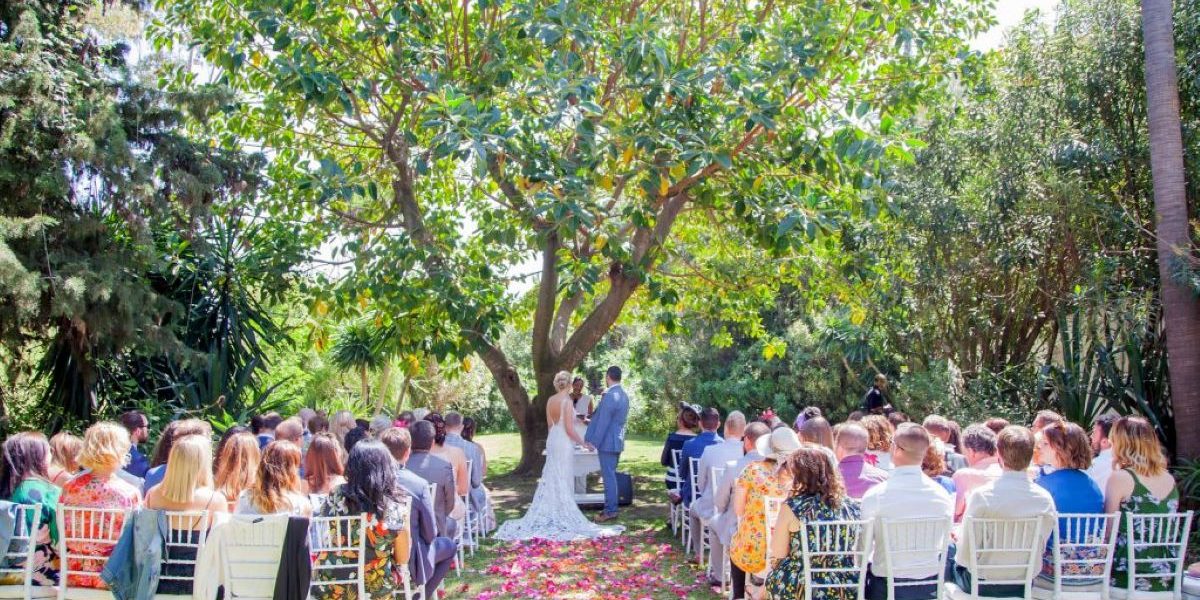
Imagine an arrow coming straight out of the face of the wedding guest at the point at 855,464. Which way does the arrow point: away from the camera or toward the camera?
away from the camera

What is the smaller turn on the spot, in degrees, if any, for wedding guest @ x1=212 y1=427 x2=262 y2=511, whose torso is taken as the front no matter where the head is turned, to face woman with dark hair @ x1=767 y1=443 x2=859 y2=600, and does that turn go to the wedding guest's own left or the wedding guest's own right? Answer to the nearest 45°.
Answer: approximately 135° to the wedding guest's own right

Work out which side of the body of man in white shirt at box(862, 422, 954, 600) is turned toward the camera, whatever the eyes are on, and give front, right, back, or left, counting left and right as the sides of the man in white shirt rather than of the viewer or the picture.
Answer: back

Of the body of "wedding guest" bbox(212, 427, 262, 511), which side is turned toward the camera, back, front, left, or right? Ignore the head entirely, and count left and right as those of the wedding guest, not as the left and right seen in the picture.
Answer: back

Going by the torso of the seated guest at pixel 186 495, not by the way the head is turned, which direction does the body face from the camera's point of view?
away from the camera

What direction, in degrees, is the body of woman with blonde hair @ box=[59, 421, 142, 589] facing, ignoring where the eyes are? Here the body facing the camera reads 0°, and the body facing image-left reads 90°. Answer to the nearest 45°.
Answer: approximately 180°

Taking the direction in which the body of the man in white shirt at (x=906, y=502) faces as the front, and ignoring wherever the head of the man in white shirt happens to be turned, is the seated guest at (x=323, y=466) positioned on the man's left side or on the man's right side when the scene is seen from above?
on the man's left side

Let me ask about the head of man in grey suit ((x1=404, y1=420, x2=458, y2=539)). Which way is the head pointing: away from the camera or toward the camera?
away from the camera

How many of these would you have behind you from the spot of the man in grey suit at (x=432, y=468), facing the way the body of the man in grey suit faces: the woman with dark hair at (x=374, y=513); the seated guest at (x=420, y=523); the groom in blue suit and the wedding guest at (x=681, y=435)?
2

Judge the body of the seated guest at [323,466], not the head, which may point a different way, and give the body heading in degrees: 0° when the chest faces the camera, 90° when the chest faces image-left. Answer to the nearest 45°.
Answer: approximately 180°

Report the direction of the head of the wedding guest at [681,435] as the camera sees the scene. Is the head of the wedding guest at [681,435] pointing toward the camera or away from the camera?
away from the camera
